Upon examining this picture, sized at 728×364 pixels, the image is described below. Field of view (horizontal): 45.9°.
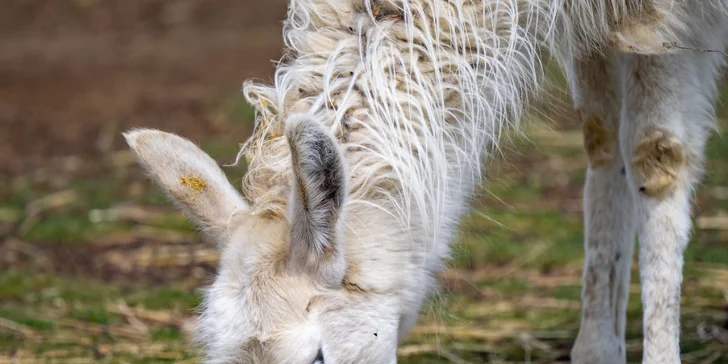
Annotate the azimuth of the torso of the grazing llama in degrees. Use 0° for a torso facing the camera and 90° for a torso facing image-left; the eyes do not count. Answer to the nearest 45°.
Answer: approximately 45°
